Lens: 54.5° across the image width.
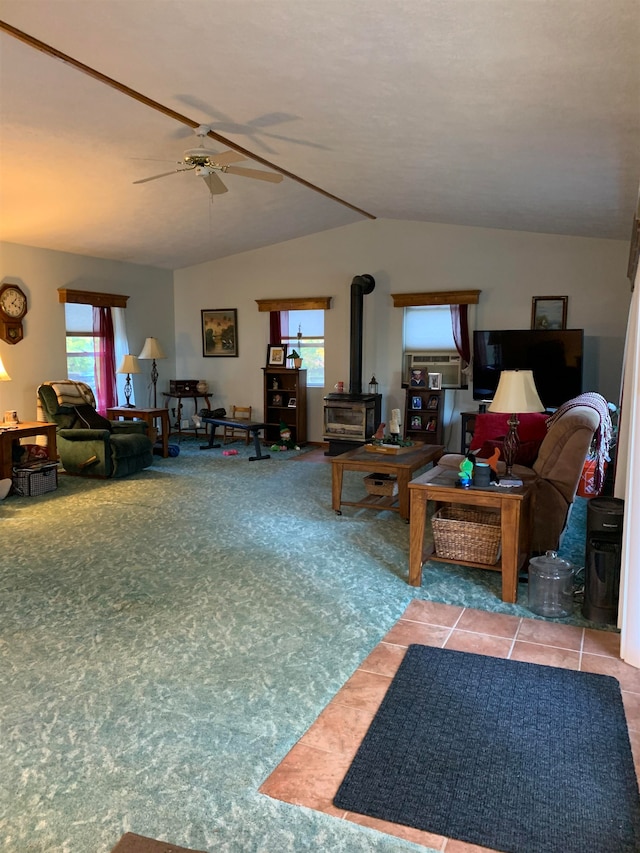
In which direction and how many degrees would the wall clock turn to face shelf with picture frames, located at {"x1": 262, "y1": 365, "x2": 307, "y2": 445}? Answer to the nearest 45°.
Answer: approximately 45° to its left

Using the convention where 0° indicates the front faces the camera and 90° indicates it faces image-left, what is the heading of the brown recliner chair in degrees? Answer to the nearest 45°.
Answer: approximately 90°

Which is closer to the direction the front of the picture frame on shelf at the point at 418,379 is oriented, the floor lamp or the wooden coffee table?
the wooden coffee table

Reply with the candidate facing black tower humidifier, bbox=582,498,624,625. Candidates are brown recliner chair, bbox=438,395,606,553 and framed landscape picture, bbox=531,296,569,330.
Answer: the framed landscape picture

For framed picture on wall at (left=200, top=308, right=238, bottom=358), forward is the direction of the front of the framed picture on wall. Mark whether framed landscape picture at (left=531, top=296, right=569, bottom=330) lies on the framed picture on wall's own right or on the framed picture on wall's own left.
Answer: on the framed picture on wall's own left

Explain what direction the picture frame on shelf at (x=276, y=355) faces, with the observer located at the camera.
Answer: facing the viewer

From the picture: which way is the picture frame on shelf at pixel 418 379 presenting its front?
toward the camera

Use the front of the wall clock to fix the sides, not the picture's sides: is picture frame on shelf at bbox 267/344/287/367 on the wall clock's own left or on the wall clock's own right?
on the wall clock's own left

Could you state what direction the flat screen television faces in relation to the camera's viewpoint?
facing the viewer and to the left of the viewer

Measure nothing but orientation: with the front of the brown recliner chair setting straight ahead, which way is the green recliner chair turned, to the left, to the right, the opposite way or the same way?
the opposite way

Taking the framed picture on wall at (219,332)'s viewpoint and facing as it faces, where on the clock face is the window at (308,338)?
The window is roughly at 10 o'clock from the framed picture on wall.

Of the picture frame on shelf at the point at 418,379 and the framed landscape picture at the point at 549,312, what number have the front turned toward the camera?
2

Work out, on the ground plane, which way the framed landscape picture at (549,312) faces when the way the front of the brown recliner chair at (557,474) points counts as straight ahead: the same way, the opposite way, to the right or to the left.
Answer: to the left

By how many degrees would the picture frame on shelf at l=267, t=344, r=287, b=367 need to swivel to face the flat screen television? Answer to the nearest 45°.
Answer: approximately 45° to its left

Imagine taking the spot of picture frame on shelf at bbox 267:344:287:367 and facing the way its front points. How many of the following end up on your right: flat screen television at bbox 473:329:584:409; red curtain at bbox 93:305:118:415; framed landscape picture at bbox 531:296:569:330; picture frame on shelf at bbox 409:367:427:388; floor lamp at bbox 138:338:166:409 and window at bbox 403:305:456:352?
2

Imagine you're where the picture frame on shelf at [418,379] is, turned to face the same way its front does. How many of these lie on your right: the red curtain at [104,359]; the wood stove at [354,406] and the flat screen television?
2

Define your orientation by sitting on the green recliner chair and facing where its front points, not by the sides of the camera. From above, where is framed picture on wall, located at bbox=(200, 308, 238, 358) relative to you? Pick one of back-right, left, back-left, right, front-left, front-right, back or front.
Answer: left

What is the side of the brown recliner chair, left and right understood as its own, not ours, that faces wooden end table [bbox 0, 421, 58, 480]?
front

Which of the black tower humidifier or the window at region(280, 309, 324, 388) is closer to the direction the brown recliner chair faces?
the window

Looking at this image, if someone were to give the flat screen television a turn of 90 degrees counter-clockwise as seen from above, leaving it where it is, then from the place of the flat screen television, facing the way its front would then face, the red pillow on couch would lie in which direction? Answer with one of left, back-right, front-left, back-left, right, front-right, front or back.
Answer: front-right

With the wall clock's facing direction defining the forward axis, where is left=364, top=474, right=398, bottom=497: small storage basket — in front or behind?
in front

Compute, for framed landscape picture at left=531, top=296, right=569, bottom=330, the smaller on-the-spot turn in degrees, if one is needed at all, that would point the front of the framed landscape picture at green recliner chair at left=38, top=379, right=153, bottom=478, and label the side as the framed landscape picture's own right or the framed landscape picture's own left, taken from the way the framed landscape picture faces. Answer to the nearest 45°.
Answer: approximately 45° to the framed landscape picture's own right

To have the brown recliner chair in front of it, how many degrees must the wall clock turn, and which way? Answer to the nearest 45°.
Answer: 0° — it already faces it
